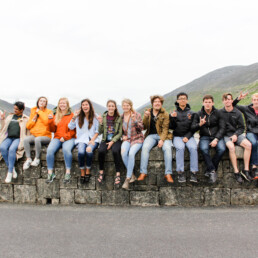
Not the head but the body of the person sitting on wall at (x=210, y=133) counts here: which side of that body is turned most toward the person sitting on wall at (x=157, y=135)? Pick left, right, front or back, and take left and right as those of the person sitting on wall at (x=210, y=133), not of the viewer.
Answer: right

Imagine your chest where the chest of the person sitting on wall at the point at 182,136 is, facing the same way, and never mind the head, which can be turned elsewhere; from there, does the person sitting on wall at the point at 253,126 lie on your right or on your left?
on your left

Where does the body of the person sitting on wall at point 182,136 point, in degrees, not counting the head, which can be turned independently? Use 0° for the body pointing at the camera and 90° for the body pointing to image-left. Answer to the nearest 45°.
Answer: approximately 0°

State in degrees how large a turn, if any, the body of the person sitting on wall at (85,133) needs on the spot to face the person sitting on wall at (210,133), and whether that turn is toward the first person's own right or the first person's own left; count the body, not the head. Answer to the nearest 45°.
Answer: approximately 90° to the first person's own left

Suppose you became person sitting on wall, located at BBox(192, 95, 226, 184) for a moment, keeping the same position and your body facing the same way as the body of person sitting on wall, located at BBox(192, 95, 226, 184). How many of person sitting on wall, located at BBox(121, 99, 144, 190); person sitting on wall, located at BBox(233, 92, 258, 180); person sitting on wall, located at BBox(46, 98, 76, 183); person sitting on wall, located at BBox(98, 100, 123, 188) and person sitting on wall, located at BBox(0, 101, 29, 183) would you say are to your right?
4

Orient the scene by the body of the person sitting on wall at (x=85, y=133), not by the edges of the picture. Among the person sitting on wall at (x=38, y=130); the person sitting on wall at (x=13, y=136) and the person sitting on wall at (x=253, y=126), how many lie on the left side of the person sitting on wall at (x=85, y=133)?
1

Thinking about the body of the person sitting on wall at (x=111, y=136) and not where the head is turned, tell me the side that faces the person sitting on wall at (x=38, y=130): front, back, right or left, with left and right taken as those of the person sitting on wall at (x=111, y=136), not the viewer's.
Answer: right
